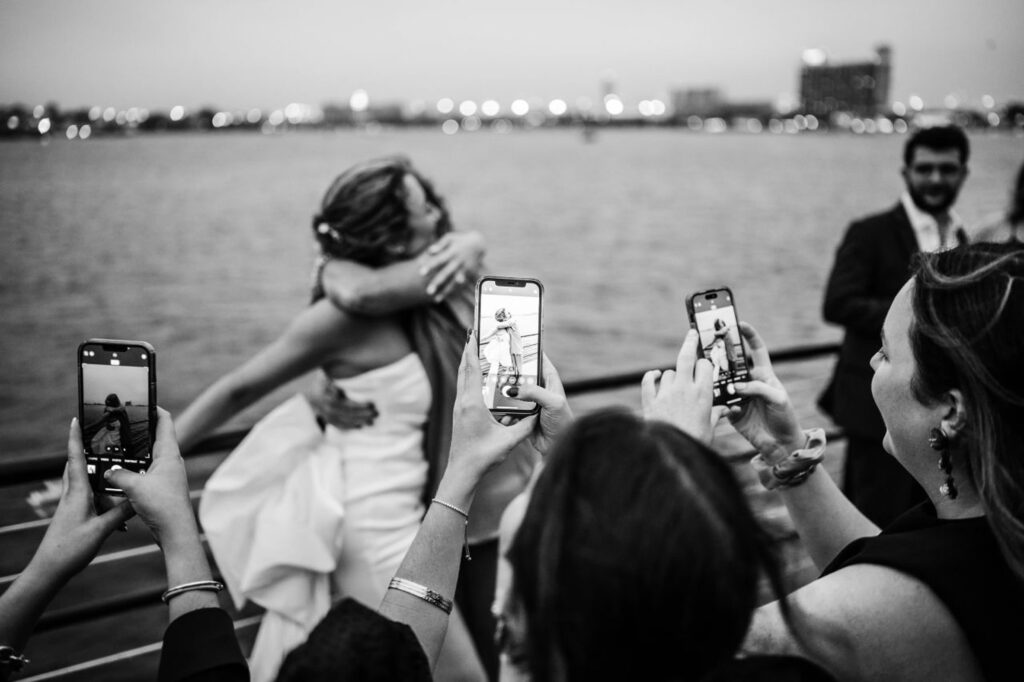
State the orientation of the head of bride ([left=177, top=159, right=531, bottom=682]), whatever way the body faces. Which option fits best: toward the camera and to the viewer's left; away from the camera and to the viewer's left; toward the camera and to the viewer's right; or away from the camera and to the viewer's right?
away from the camera and to the viewer's right

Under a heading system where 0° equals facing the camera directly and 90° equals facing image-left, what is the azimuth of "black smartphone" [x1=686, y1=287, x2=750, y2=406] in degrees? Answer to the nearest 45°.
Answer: approximately 0°

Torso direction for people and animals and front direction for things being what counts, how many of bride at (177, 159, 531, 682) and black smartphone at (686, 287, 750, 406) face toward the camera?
1

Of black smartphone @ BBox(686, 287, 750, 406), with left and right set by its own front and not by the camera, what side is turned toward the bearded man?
back

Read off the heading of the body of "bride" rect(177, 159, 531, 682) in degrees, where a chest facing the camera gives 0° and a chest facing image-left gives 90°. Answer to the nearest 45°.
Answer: approximately 225°

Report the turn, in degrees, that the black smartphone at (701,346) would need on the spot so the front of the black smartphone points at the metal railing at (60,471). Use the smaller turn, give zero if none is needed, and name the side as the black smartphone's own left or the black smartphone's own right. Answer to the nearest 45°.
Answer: approximately 90° to the black smartphone's own right
